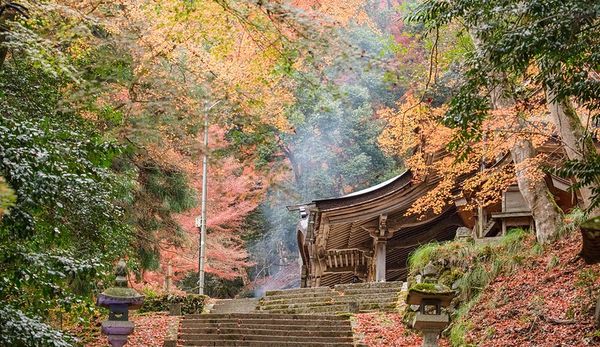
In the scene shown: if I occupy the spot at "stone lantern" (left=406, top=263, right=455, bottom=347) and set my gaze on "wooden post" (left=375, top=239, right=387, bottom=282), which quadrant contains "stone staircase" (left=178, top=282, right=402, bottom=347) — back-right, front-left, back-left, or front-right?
front-left

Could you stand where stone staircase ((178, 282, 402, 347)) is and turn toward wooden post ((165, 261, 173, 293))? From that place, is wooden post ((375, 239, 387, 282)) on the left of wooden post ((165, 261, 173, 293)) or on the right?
right

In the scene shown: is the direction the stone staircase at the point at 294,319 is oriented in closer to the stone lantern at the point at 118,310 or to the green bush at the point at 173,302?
the stone lantern

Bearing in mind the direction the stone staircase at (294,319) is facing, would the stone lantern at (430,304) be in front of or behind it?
in front

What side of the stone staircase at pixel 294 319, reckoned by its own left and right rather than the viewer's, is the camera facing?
front

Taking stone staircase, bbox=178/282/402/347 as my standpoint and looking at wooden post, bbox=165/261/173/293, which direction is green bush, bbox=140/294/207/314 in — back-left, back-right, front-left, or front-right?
front-left

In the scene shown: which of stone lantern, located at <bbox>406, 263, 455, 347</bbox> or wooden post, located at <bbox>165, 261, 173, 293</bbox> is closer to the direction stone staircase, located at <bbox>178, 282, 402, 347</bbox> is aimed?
the stone lantern

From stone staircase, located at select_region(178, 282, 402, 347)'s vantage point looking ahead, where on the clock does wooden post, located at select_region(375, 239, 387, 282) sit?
The wooden post is roughly at 7 o'clock from the stone staircase.

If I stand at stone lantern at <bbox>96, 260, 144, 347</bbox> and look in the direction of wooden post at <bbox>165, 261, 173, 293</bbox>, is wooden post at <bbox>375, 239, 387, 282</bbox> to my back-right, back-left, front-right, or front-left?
front-right

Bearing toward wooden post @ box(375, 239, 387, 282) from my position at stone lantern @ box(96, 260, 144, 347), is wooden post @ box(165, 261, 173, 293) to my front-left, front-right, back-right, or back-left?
front-left

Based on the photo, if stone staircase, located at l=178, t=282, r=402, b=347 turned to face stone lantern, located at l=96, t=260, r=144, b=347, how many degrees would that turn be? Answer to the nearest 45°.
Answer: approximately 45° to its right

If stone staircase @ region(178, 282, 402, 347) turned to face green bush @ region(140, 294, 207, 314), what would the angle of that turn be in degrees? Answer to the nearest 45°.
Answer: approximately 135° to its right
